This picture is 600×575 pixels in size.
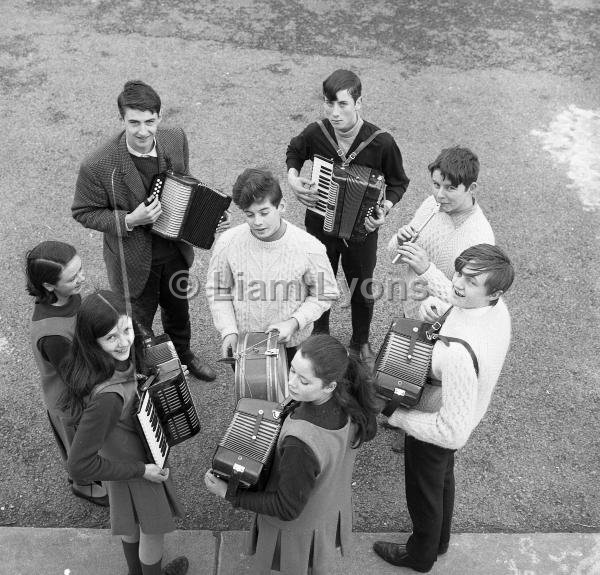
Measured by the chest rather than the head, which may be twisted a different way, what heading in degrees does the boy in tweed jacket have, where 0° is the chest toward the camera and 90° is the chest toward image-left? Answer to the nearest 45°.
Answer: approximately 315°

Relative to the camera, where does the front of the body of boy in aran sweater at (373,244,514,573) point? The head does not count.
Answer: to the viewer's left

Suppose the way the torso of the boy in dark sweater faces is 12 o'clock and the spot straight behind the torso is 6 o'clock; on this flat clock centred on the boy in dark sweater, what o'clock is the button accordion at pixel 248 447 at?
The button accordion is roughly at 12 o'clock from the boy in dark sweater.

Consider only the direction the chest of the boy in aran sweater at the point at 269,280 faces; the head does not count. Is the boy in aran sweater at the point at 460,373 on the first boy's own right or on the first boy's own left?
on the first boy's own left

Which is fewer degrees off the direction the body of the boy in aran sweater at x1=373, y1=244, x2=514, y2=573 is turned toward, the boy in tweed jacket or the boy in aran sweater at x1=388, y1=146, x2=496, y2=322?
the boy in tweed jacket

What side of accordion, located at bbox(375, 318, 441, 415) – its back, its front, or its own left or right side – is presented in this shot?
left
